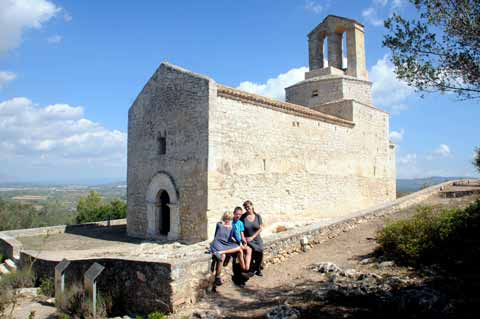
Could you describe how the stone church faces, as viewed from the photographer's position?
facing the viewer and to the left of the viewer

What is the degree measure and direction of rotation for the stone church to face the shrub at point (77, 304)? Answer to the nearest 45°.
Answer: approximately 45° to its left

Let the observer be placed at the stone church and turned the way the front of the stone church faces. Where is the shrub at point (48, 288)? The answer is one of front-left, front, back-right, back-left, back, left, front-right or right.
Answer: front

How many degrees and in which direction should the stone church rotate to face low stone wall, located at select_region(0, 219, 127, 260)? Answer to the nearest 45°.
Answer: approximately 45° to its right

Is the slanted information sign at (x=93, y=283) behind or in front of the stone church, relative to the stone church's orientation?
in front

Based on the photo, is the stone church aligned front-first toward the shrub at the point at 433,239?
no

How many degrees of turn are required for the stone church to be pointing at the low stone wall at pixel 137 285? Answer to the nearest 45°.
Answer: approximately 45° to its left
